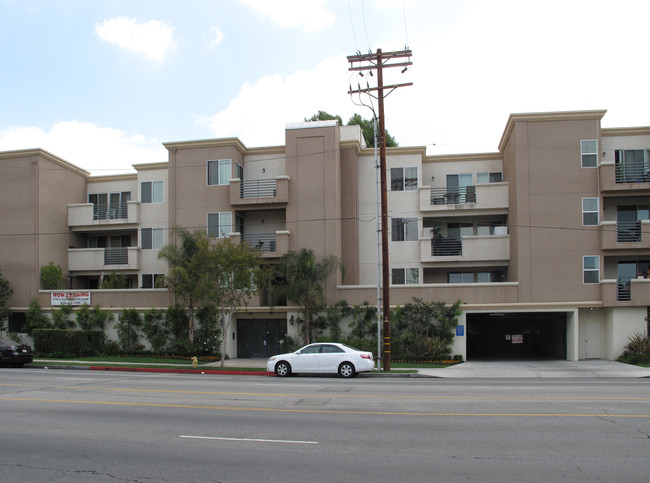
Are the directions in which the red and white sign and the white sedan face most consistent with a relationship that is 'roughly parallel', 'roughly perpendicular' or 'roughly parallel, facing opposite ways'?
roughly perpendicular

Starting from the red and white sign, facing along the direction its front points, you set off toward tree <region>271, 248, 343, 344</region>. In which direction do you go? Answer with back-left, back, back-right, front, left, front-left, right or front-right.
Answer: front-left

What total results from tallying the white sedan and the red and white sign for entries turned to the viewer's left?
1

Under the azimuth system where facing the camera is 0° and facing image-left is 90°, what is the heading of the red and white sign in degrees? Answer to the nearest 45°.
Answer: approximately 0°

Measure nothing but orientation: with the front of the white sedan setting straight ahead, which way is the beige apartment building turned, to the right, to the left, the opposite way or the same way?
to the left

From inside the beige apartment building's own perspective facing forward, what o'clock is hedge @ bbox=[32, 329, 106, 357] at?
The hedge is roughly at 3 o'clock from the beige apartment building.

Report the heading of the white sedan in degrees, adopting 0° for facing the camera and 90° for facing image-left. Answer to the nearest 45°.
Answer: approximately 90°

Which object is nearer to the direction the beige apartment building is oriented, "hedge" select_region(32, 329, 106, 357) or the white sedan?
the white sedan

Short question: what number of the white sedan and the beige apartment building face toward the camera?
1

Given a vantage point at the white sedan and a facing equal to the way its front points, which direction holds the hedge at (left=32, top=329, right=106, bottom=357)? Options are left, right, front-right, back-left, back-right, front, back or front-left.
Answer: front-right
